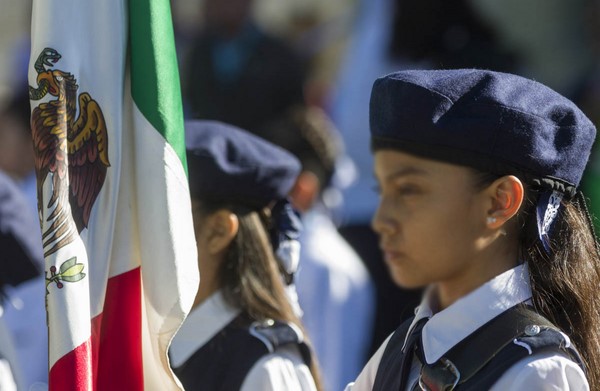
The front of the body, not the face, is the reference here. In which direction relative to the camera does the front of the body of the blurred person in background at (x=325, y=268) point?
to the viewer's left

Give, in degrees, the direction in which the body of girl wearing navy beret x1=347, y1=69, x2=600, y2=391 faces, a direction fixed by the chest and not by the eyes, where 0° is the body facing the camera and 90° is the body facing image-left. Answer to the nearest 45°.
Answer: approximately 90°

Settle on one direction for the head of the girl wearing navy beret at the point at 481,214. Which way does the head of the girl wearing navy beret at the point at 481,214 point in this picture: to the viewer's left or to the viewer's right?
to the viewer's left

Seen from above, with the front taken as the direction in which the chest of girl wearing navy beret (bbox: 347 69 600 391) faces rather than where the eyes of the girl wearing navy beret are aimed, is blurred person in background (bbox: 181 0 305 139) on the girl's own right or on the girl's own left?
on the girl's own right

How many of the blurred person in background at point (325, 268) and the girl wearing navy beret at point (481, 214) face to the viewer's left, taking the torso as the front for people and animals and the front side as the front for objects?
2

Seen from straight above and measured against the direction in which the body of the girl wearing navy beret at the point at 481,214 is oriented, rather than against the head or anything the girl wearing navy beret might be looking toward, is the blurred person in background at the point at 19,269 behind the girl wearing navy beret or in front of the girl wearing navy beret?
in front

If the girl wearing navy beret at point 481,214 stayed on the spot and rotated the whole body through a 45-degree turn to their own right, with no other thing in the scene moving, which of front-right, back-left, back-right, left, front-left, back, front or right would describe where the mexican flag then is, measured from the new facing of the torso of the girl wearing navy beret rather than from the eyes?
front-left

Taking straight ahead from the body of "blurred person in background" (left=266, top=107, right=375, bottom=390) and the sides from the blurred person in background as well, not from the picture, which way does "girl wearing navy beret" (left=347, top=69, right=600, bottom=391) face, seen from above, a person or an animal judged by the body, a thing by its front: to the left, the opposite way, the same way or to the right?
the same way

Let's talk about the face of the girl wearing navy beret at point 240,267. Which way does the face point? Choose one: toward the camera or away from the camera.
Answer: away from the camera

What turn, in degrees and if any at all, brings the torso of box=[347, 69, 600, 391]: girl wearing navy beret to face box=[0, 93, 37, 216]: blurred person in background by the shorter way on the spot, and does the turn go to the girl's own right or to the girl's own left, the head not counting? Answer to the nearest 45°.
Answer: approximately 45° to the girl's own right
